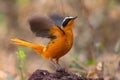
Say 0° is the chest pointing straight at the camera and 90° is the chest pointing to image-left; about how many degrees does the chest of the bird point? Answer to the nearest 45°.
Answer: approximately 270°
